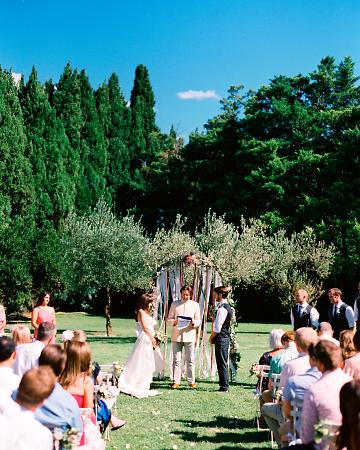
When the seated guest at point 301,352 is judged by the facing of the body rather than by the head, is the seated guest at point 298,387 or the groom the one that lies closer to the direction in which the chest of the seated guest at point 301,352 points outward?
the groom

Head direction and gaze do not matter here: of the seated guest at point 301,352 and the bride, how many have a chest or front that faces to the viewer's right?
1

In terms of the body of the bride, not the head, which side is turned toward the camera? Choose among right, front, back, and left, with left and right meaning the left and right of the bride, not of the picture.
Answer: right

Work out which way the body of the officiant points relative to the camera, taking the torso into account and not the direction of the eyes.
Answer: toward the camera

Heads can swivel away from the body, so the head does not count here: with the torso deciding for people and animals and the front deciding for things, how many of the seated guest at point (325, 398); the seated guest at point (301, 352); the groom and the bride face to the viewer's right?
1

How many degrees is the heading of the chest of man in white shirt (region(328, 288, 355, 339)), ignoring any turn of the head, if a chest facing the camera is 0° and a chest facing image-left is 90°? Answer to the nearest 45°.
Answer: approximately 45°

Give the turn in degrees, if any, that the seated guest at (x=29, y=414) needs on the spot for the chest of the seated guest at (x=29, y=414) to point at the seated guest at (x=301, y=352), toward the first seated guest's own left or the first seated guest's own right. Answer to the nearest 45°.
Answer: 0° — they already face them

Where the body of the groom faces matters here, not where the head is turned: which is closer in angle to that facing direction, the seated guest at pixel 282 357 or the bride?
the bride

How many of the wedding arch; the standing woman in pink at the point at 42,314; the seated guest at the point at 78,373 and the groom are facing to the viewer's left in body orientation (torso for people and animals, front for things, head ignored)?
1

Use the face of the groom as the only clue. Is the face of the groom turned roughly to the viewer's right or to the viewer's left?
to the viewer's left

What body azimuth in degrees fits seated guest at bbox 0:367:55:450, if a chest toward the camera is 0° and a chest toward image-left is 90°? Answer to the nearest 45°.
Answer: approximately 225°

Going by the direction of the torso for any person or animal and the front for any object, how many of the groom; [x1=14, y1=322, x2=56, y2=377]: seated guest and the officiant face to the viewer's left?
1

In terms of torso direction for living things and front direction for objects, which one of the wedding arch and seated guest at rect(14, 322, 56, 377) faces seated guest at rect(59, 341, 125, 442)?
the wedding arch

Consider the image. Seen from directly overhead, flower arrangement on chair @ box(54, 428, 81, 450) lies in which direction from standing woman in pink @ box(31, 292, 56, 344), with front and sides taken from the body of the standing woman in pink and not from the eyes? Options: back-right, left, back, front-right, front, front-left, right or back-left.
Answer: front-right

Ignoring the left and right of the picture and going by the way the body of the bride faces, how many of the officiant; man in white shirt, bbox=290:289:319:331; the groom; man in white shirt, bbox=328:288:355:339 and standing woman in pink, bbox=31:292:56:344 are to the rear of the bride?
1

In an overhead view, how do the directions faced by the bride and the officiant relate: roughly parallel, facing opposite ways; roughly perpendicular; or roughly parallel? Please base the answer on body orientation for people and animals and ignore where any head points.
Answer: roughly perpendicular

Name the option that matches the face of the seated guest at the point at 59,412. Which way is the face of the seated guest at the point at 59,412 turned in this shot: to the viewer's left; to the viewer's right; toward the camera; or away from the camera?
away from the camera

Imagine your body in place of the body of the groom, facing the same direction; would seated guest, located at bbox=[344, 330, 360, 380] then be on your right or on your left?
on your left
